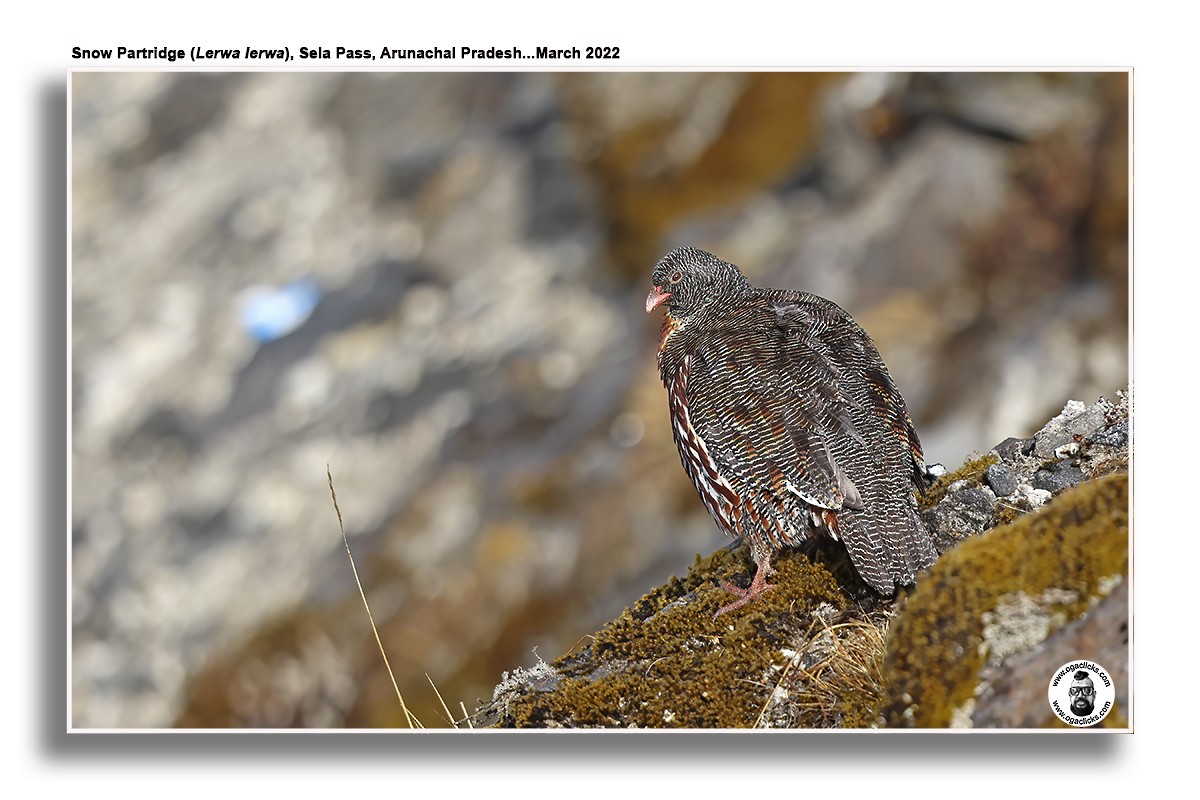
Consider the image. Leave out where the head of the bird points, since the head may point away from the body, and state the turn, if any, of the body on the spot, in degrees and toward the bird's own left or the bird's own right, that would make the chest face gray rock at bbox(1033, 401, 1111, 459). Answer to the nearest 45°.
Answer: approximately 90° to the bird's own right

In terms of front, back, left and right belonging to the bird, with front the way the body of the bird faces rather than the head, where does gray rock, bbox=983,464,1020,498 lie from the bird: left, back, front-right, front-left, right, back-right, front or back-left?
right

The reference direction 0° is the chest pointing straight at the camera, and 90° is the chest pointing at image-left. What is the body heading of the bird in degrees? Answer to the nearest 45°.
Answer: approximately 135°

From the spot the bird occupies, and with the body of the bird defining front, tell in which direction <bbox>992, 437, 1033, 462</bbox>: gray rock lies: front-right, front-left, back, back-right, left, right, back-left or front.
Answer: right

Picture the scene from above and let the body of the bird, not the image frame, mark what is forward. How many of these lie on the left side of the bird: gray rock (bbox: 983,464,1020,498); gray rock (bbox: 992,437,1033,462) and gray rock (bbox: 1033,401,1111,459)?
0

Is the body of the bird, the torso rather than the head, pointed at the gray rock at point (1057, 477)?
no

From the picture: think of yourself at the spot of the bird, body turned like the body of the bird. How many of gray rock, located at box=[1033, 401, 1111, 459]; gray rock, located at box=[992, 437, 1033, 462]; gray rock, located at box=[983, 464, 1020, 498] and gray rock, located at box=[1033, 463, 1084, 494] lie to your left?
0
